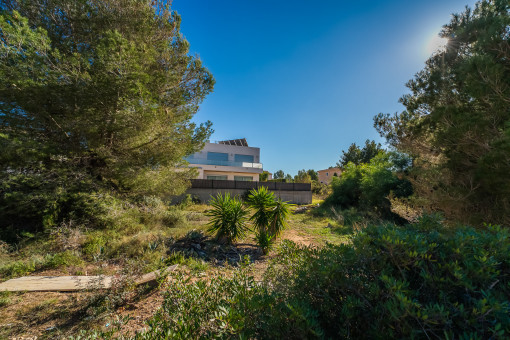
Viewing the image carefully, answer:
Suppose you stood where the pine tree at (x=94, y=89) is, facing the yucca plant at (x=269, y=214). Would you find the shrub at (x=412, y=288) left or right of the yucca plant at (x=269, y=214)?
right

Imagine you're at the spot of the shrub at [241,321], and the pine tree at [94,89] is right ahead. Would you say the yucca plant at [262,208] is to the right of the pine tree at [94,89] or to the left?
right

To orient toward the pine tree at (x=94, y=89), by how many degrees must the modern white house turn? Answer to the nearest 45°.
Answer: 0° — it already faces it

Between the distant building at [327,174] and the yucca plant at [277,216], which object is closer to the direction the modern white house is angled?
the yucca plant

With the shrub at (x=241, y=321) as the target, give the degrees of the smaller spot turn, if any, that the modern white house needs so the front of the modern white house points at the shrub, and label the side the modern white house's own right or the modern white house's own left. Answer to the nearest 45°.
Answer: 0° — it already faces it

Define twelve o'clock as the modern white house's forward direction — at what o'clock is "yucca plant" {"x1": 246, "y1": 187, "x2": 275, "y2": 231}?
The yucca plant is roughly at 12 o'clock from the modern white house.

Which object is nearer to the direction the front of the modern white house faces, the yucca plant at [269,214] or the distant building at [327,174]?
the yucca plant

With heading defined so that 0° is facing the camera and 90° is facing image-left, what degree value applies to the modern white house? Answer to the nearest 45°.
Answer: approximately 0°

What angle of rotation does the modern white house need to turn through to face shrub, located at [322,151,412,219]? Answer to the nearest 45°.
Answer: approximately 45° to its left

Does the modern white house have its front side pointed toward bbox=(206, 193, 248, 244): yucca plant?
yes

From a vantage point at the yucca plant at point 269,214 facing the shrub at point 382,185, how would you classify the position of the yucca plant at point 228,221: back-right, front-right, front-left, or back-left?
back-left

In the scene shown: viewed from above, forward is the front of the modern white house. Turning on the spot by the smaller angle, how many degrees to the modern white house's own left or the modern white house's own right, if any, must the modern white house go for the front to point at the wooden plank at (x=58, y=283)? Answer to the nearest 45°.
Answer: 0° — it already faces it
